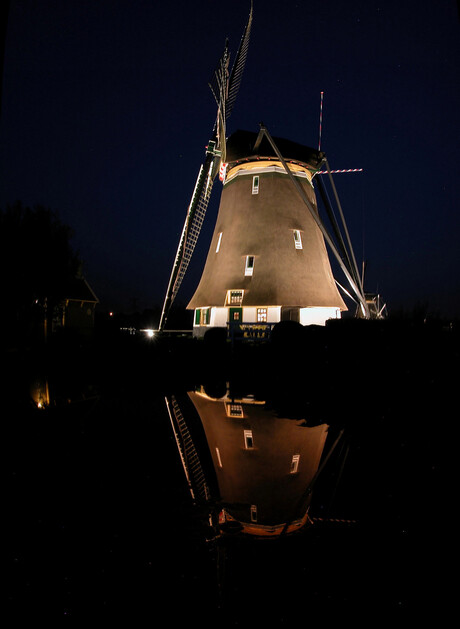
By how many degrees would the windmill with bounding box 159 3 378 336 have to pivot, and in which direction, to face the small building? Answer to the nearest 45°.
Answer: approximately 45° to its right

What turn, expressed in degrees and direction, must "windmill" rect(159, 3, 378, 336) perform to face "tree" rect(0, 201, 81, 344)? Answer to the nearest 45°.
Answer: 0° — it already faces it

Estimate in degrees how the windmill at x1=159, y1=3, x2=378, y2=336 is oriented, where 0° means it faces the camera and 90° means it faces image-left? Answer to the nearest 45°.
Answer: approximately 90°
